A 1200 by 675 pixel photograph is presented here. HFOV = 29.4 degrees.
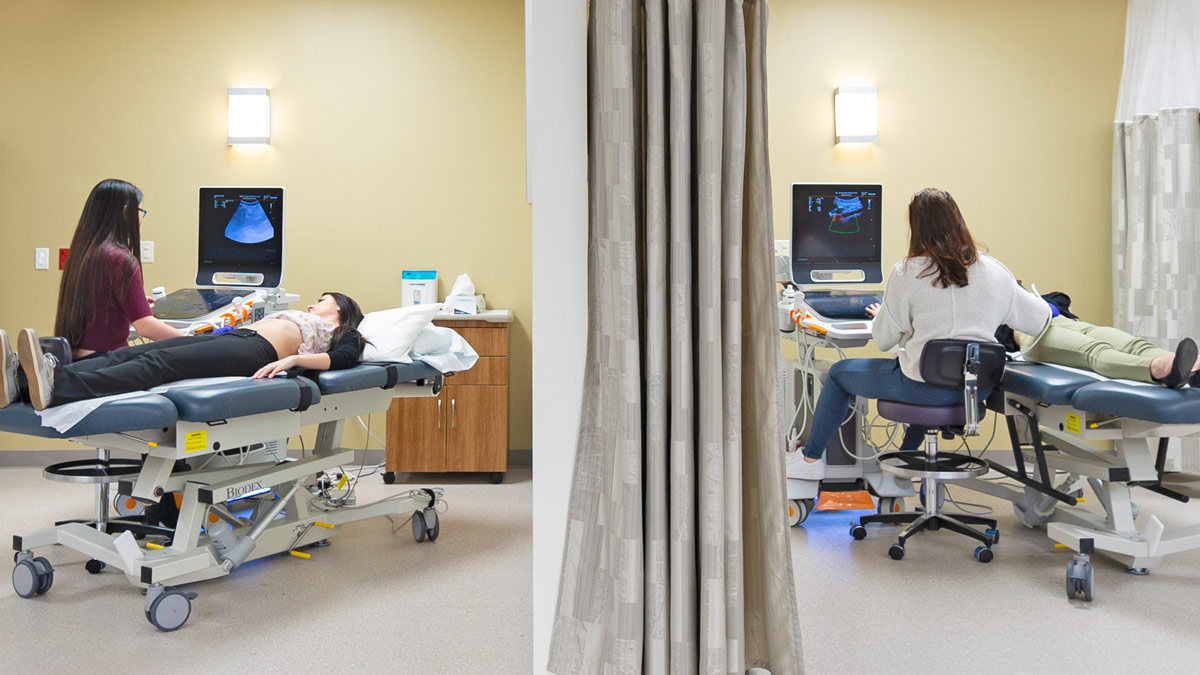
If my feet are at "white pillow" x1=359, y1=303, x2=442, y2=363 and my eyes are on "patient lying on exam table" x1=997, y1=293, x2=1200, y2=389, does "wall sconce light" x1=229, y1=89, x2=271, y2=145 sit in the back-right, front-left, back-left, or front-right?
back-left

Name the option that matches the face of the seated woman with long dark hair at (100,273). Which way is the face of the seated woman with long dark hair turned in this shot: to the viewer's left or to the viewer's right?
to the viewer's right

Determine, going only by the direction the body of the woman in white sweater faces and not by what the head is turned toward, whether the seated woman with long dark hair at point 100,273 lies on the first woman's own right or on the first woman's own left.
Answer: on the first woman's own left

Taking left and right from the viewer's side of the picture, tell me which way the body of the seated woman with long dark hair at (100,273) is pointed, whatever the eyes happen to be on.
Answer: facing away from the viewer and to the right of the viewer

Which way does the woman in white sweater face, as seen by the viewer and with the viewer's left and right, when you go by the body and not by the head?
facing away from the viewer and to the left of the viewer

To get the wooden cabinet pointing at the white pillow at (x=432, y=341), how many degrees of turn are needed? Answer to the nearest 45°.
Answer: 0° — it already faces it

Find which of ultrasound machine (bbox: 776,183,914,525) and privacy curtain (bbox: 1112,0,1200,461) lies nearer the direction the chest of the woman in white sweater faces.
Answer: the ultrasound machine

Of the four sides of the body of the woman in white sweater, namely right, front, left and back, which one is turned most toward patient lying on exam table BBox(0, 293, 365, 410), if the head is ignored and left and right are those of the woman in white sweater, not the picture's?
left
